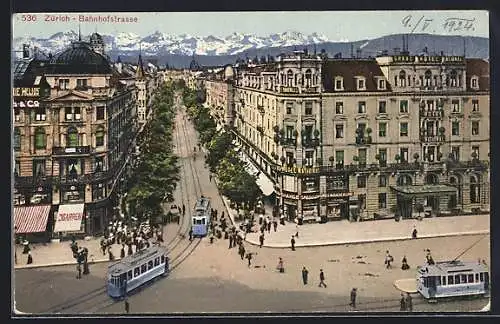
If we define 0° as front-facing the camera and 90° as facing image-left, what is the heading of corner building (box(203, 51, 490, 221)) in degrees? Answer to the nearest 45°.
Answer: approximately 0°
